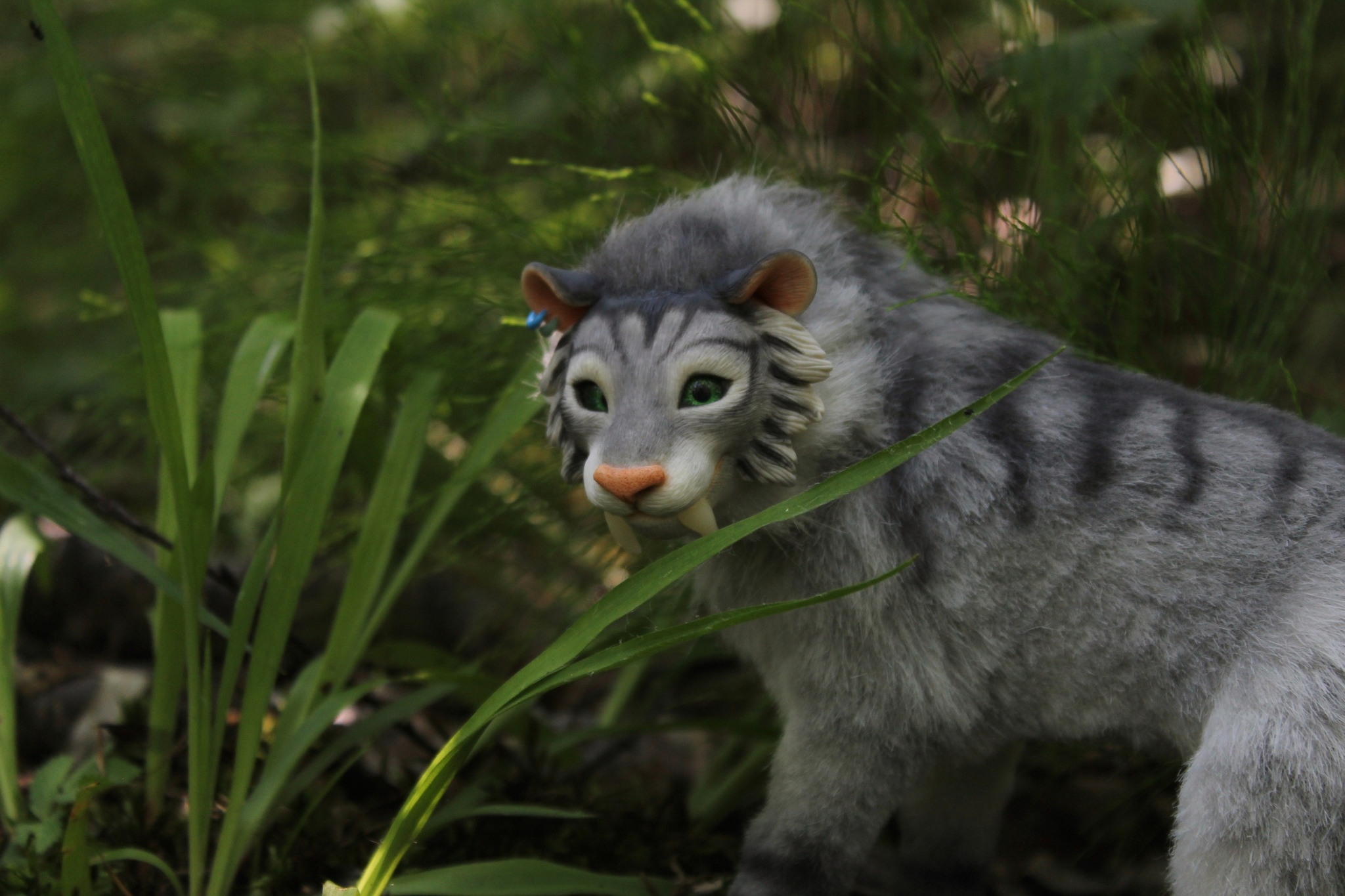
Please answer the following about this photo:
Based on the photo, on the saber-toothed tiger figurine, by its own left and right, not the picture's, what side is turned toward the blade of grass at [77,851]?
front

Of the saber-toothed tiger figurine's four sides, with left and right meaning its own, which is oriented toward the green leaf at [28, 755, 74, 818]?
front

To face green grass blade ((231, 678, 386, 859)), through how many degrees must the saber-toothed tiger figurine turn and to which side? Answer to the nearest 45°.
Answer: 0° — it already faces it

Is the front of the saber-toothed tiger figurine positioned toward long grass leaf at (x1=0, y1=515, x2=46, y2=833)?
yes

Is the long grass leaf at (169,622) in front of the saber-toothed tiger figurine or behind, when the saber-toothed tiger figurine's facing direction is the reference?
in front

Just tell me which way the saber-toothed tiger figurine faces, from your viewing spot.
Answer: facing to the left of the viewer

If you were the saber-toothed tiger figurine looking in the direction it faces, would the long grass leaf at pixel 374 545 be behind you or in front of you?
in front

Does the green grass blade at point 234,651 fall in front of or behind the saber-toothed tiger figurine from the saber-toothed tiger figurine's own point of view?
in front

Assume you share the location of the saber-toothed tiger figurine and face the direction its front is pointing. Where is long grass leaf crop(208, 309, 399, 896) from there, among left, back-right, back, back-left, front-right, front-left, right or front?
front

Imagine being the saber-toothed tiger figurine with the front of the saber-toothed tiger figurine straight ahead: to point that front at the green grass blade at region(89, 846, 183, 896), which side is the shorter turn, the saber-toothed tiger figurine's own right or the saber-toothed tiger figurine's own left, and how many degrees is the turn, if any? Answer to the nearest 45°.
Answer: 0° — it already faces it
